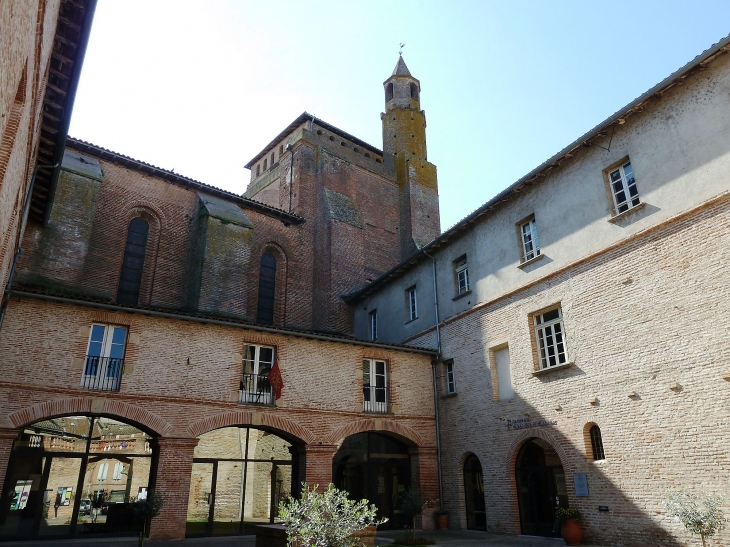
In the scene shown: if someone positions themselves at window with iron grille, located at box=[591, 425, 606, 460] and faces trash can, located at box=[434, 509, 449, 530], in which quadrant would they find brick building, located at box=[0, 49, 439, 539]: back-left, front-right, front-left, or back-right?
front-left

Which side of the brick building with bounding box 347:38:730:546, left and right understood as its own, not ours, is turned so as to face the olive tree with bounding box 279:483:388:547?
front

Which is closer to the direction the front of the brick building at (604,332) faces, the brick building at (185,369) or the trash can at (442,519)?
the brick building

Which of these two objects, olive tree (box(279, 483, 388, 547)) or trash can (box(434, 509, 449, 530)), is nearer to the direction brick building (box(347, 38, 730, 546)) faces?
the olive tree

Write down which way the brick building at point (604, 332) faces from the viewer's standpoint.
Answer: facing the viewer and to the left of the viewer

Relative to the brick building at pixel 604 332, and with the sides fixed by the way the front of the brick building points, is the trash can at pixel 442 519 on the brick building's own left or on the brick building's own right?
on the brick building's own right

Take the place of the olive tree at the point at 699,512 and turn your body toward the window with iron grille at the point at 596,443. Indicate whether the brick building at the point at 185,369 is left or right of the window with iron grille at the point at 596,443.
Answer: left
